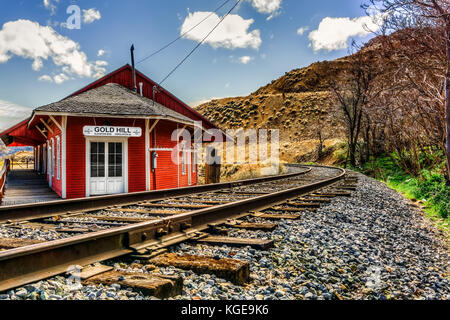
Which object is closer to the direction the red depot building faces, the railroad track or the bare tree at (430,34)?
the railroad track

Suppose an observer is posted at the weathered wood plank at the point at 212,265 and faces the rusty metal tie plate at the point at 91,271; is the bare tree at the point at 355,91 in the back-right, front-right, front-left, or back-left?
back-right

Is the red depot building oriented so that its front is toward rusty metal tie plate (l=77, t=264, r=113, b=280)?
yes

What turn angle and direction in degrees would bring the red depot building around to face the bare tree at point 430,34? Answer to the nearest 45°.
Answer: approximately 45° to its left

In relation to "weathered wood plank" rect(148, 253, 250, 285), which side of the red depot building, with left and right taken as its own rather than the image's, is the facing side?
front

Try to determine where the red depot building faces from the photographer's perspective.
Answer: facing the viewer

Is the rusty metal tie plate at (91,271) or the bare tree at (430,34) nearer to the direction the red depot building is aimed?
the rusty metal tie plate

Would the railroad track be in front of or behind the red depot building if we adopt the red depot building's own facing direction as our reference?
in front

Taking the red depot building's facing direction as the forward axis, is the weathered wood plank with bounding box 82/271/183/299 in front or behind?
in front
